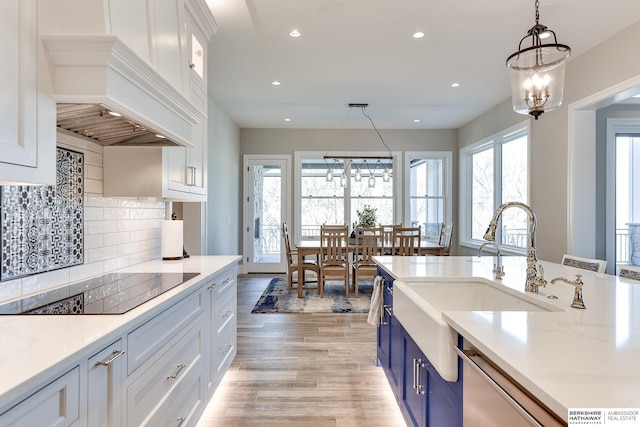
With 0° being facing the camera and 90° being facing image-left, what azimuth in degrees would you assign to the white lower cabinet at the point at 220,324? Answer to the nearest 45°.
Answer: approximately 270°

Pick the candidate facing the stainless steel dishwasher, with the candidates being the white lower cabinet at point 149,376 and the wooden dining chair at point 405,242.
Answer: the white lower cabinet

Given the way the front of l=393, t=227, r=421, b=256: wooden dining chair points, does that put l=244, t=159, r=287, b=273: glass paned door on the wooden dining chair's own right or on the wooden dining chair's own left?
on the wooden dining chair's own left

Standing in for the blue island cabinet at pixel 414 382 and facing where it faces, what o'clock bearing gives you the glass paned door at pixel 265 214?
The glass paned door is roughly at 2 o'clock from the blue island cabinet.

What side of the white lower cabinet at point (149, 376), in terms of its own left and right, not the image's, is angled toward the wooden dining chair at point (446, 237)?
left

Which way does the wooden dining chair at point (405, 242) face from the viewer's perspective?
away from the camera

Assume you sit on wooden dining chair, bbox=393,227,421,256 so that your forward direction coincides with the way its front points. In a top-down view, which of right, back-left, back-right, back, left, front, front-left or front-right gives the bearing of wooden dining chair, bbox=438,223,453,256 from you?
front-right

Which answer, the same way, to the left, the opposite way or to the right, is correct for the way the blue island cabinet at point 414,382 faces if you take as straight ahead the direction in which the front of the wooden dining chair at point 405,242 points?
to the left

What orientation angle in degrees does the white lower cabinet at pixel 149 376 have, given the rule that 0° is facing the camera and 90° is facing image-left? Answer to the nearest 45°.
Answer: approximately 315°

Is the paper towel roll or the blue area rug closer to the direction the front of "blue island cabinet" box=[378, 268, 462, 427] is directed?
the paper towel roll

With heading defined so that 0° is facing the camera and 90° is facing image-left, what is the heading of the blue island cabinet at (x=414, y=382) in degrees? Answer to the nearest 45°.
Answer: approximately 90°
